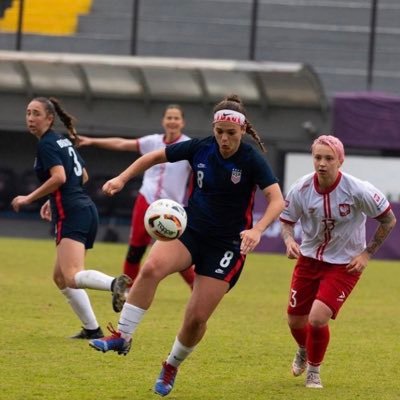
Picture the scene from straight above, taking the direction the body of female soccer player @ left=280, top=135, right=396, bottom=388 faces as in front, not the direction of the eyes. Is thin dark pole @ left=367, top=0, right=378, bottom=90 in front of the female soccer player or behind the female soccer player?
behind

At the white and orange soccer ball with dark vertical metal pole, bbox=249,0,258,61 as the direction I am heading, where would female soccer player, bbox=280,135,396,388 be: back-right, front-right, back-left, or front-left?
front-right

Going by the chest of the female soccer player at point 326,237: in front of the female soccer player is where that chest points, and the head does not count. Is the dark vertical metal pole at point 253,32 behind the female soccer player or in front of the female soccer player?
behind

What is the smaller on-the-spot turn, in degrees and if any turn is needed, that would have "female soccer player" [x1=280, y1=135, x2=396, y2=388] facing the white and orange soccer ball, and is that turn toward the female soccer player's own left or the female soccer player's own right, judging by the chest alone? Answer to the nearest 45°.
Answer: approximately 45° to the female soccer player's own right

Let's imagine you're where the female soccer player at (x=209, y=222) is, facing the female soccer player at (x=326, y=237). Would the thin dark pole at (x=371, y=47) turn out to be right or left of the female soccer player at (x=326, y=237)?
left

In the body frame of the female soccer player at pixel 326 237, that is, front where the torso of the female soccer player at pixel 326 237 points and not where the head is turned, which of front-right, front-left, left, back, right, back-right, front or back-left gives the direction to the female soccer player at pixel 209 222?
front-right

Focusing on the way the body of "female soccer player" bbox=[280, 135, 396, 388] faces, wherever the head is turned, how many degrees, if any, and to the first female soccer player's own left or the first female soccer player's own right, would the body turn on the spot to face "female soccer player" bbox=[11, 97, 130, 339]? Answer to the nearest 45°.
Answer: approximately 135° to the first female soccer player's own right

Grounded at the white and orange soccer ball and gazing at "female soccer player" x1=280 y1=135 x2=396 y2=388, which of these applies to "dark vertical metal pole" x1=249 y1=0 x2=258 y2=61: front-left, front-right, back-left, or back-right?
front-left

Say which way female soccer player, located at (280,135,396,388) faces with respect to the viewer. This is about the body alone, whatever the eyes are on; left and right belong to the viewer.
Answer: facing the viewer

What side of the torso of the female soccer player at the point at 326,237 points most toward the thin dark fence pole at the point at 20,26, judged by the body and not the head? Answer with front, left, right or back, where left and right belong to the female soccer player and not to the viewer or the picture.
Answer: back
